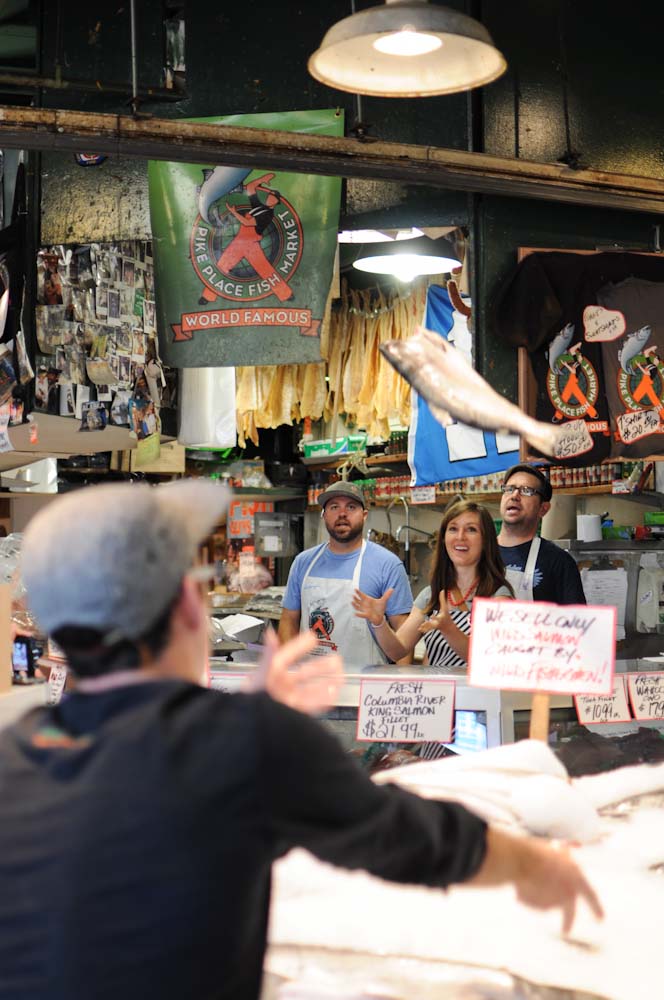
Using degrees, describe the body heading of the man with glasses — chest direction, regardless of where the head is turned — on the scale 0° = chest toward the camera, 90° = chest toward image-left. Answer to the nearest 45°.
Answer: approximately 45°

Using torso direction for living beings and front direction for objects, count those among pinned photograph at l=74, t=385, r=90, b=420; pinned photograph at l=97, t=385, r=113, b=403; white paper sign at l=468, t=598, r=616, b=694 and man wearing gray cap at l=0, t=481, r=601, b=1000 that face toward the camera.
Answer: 3

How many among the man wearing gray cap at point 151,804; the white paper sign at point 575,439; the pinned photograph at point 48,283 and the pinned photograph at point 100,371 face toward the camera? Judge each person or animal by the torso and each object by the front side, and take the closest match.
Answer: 3

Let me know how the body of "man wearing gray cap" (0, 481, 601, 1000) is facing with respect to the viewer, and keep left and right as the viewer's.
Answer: facing away from the viewer and to the right of the viewer

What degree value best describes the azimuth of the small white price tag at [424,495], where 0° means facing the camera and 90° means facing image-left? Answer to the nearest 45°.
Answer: approximately 0°

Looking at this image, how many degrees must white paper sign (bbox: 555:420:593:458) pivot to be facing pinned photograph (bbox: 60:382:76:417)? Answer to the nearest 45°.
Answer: approximately 90° to its right
